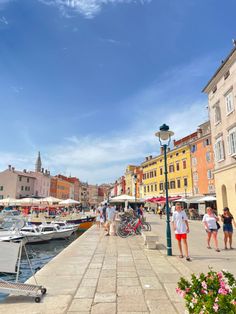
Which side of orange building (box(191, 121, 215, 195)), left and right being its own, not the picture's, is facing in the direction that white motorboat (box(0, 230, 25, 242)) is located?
front

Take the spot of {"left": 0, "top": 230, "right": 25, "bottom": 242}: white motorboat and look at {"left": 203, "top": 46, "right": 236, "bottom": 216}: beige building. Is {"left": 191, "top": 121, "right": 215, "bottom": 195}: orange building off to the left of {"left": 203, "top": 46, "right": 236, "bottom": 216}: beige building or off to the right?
left

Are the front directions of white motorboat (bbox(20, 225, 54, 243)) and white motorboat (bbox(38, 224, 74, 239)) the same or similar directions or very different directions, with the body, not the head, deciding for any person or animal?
same or similar directions

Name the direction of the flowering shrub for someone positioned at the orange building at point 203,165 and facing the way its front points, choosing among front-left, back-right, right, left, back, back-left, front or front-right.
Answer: front-left

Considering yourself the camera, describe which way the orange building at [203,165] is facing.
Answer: facing the viewer and to the left of the viewer

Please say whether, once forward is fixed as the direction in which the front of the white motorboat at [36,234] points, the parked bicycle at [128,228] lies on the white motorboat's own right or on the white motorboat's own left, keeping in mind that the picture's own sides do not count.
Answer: on the white motorboat's own right
